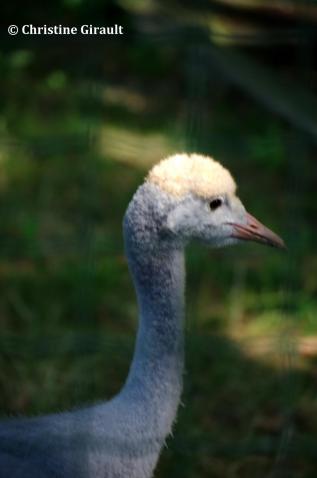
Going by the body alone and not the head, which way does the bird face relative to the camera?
to the viewer's right

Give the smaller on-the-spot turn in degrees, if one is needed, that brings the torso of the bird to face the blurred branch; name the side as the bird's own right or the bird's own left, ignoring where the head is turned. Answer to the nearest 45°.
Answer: approximately 90° to the bird's own left
